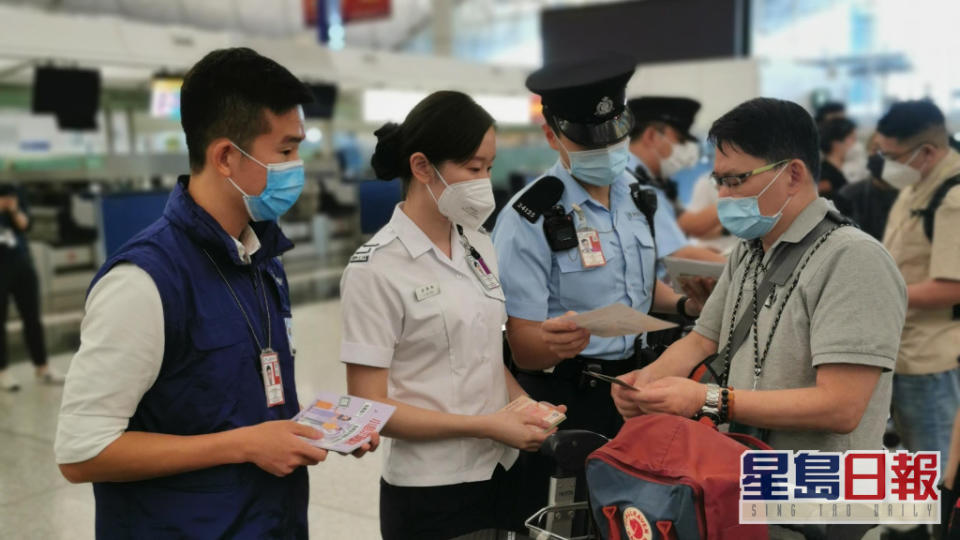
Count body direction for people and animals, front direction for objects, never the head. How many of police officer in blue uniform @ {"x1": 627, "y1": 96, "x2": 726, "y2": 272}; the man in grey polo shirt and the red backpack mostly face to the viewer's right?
1

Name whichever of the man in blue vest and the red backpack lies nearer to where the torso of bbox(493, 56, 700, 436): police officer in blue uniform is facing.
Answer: the red backpack

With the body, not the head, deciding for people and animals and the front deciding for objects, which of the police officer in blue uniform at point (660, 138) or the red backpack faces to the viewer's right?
the police officer in blue uniform

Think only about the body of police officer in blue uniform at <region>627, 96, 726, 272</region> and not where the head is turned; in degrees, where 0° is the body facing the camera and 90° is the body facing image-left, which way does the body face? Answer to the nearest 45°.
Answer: approximately 270°

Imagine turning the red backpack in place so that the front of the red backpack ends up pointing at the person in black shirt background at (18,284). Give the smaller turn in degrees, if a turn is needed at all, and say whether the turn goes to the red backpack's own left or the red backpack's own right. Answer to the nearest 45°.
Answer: approximately 90° to the red backpack's own right

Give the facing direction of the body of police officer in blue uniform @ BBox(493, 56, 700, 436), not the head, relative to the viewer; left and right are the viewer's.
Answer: facing the viewer and to the right of the viewer

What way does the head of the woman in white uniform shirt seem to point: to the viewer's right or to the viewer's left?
to the viewer's right

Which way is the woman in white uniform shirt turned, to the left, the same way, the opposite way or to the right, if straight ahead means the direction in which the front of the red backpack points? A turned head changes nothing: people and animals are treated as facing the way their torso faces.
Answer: to the left

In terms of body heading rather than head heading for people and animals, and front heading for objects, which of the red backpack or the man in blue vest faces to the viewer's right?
the man in blue vest

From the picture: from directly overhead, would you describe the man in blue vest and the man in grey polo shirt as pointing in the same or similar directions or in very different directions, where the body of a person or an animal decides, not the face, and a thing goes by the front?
very different directions

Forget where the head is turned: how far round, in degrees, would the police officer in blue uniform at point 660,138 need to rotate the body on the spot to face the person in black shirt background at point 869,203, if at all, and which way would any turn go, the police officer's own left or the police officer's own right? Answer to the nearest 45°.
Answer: approximately 45° to the police officer's own left

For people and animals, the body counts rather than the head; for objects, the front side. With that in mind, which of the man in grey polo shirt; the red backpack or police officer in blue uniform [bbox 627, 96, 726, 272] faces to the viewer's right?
the police officer in blue uniform

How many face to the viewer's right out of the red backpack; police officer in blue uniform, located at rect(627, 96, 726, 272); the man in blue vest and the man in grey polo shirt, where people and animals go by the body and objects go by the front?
2
